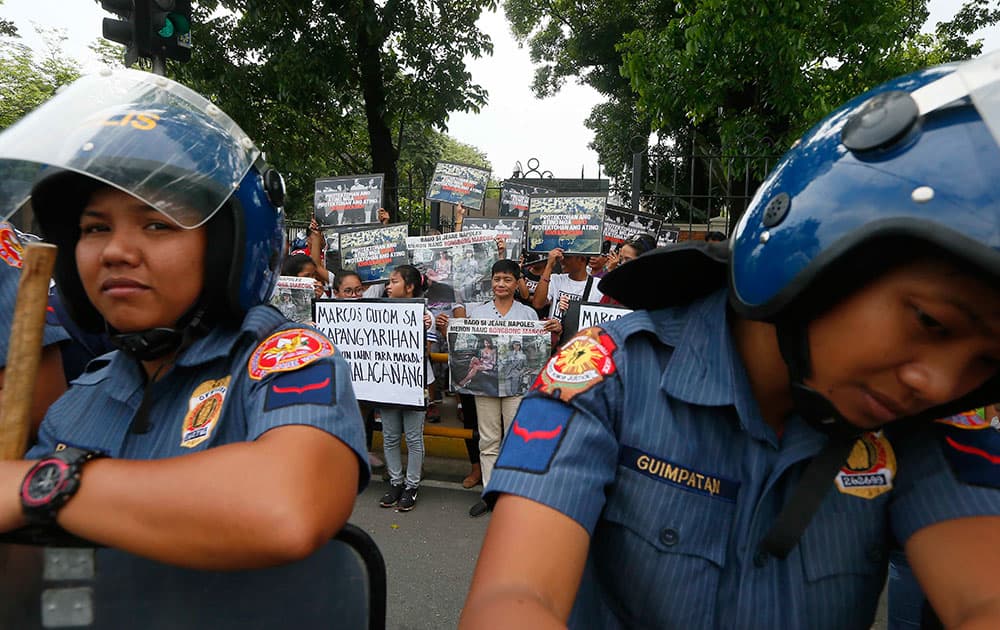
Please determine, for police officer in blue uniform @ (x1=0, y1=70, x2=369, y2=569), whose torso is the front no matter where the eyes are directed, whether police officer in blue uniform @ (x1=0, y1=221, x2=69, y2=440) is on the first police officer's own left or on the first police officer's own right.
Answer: on the first police officer's own right

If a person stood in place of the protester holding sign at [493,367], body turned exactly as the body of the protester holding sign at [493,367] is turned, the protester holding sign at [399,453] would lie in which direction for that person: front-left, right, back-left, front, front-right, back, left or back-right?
right

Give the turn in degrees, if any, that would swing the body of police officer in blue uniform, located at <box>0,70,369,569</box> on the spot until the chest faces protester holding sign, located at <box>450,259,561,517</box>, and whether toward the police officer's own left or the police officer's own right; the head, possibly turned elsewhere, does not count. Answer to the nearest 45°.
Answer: approximately 180°

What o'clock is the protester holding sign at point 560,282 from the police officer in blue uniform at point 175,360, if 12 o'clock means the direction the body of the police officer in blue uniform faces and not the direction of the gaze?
The protester holding sign is roughly at 6 o'clock from the police officer in blue uniform.

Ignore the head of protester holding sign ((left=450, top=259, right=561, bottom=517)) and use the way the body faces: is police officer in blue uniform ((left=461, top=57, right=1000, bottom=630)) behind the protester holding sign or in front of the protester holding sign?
in front

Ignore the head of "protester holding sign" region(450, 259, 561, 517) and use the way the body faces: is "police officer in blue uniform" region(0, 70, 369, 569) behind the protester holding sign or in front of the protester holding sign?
in front

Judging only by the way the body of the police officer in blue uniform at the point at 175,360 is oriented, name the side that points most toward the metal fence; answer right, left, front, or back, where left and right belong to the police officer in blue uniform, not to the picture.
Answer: back

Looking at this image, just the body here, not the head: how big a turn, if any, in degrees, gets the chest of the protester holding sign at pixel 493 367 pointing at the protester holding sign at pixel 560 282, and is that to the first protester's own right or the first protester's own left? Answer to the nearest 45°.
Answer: approximately 135° to the first protester's own left

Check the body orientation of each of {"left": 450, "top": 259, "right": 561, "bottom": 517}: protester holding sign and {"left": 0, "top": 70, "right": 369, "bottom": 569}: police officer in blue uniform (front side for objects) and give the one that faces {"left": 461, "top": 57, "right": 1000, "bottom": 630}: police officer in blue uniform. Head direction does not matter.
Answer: the protester holding sign
